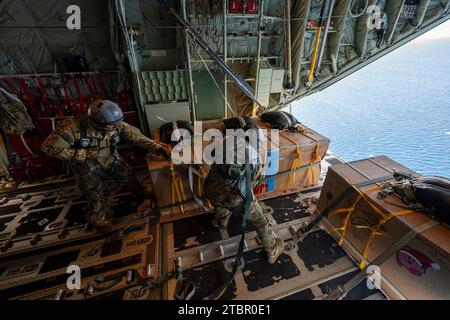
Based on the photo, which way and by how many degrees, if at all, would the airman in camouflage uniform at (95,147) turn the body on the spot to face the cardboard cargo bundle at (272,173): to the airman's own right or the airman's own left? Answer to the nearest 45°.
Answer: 0° — they already face it

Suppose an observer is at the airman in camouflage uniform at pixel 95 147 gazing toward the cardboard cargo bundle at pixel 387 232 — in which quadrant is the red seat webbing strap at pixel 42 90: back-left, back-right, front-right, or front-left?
back-left

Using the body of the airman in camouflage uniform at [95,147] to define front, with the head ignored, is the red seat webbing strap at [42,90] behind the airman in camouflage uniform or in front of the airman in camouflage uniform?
behind

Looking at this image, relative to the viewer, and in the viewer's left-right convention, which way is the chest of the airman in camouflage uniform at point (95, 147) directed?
facing the viewer and to the right of the viewer

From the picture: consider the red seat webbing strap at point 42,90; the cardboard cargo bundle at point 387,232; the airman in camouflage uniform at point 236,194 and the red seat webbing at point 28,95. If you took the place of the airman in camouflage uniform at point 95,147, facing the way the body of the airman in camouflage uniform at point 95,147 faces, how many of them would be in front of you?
2

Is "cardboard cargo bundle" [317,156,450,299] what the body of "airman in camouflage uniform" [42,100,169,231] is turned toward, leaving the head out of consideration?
yes

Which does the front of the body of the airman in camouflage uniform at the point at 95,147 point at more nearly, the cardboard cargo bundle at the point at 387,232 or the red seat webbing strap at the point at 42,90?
the cardboard cargo bundle

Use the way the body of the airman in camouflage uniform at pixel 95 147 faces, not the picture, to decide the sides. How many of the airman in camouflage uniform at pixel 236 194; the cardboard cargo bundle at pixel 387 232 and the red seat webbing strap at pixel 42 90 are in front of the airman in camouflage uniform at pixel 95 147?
2

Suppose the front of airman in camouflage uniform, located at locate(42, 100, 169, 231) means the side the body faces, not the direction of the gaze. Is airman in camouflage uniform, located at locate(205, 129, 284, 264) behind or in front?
in front

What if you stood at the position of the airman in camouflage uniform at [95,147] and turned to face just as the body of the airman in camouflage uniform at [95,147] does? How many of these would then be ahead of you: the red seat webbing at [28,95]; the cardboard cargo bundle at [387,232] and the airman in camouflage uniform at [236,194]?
2

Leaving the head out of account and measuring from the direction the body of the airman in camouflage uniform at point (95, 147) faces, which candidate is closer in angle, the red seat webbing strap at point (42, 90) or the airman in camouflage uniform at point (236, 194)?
the airman in camouflage uniform
